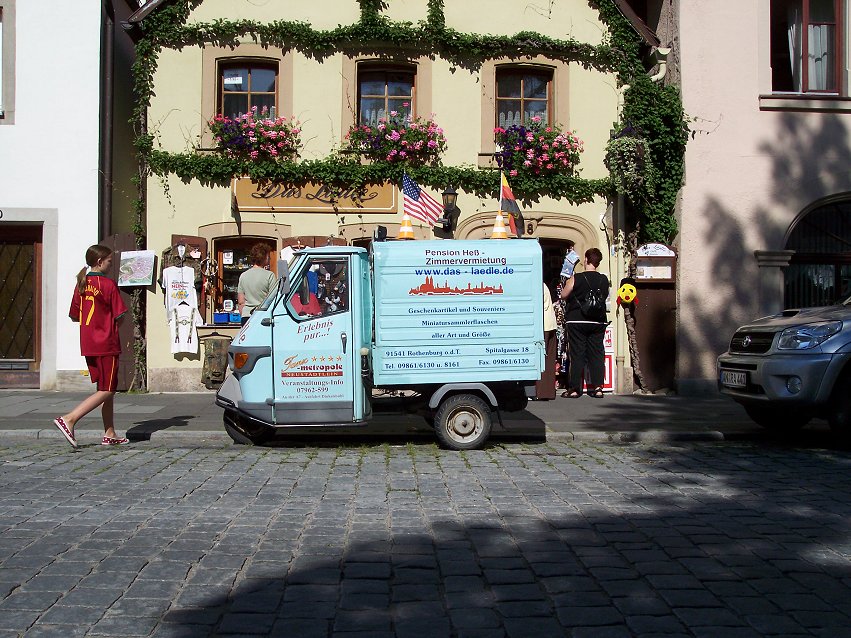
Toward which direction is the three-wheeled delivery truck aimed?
to the viewer's left

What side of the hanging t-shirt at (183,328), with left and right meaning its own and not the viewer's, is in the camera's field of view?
front

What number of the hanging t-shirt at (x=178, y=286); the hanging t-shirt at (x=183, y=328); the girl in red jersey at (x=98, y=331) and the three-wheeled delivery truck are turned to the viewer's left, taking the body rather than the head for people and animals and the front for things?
1

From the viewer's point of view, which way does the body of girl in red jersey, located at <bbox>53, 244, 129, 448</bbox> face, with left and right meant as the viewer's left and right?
facing away from the viewer and to the right of the viewer

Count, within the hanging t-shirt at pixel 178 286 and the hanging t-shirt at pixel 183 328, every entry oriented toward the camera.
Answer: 2

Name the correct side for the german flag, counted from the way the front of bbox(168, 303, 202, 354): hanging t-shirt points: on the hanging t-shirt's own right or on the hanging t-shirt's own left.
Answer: on the hanging t-shirt's own left

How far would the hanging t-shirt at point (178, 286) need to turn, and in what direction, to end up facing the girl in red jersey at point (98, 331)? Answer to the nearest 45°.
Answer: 0° — it already faces them

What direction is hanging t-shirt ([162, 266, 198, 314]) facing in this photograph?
toward the camera

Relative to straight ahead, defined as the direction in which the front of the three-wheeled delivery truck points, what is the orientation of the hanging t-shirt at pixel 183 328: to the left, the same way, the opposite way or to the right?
to the left

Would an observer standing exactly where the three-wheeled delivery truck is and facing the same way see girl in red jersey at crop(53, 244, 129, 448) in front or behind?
in front

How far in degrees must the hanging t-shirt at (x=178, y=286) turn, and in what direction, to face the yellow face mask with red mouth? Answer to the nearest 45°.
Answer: approximately 90° to its left
